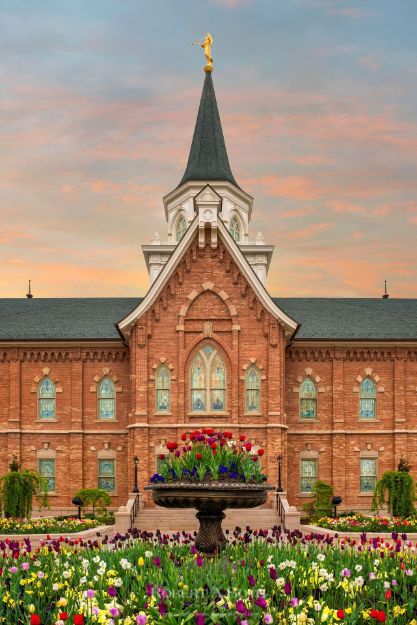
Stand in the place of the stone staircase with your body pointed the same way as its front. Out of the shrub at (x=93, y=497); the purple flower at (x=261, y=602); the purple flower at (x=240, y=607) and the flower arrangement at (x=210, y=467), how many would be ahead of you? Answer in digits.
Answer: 3

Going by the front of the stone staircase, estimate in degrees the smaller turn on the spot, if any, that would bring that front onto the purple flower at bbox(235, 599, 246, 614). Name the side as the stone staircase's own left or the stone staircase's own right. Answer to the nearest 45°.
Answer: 0° — it already faces it

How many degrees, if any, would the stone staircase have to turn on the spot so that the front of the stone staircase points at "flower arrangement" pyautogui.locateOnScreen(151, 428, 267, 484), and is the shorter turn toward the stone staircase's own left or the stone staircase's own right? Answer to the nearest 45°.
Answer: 0° — it already faces it

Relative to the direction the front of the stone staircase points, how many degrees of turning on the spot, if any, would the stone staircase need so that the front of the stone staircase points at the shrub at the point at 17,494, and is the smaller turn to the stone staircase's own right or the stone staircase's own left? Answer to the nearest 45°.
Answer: approximately 90° to the stone staircase's own right

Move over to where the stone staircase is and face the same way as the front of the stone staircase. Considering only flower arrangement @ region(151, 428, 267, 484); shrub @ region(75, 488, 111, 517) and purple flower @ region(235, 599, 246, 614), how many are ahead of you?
2

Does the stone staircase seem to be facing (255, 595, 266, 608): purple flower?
yes

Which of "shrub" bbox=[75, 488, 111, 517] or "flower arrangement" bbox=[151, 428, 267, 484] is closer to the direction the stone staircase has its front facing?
the flower arrangement

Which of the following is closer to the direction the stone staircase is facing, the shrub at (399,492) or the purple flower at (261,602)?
the purple flower

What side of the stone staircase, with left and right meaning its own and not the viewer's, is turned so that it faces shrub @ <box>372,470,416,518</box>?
left

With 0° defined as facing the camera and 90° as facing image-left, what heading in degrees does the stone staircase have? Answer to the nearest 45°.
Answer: approximately 0°
